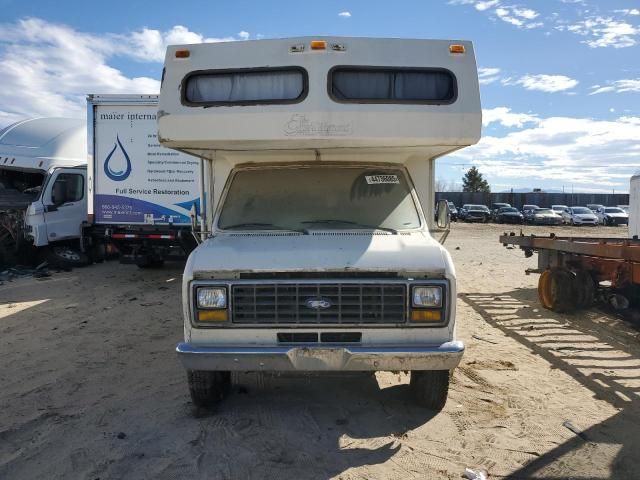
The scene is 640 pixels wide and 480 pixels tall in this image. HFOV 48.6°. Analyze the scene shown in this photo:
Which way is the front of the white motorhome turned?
toward the camera

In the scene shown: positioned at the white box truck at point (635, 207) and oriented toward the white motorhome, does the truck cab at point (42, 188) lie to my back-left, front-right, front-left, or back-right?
front-right

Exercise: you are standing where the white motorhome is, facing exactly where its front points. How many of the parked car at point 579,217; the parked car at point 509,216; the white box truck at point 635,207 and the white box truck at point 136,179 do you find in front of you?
0

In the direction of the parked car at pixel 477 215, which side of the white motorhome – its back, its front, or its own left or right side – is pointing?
back

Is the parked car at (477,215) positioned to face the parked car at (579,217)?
no

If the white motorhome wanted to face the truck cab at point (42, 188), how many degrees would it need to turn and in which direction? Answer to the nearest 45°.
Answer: approximately 135° to its right

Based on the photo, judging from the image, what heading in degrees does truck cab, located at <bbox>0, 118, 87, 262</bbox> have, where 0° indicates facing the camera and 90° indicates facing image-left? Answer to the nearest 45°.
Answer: approximately 45°

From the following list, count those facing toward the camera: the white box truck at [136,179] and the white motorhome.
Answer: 1

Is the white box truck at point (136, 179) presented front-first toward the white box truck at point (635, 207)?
no

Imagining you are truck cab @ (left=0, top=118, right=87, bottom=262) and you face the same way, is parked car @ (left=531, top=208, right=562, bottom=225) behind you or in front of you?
behind

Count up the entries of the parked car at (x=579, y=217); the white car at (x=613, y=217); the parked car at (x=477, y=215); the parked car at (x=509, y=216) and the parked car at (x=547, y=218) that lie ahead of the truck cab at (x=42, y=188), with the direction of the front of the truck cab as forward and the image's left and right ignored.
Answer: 0

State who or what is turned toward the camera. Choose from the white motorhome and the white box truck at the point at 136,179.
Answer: the white motorhome

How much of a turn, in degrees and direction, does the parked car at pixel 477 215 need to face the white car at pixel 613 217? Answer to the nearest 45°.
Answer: approximately 135° to its left

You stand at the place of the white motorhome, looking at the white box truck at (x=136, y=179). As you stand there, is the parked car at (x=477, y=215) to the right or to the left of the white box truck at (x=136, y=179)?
right

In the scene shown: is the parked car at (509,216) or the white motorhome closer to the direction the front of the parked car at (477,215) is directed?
the white motorhome

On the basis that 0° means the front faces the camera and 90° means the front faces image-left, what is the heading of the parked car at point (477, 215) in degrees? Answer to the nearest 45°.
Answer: approximately 45°
